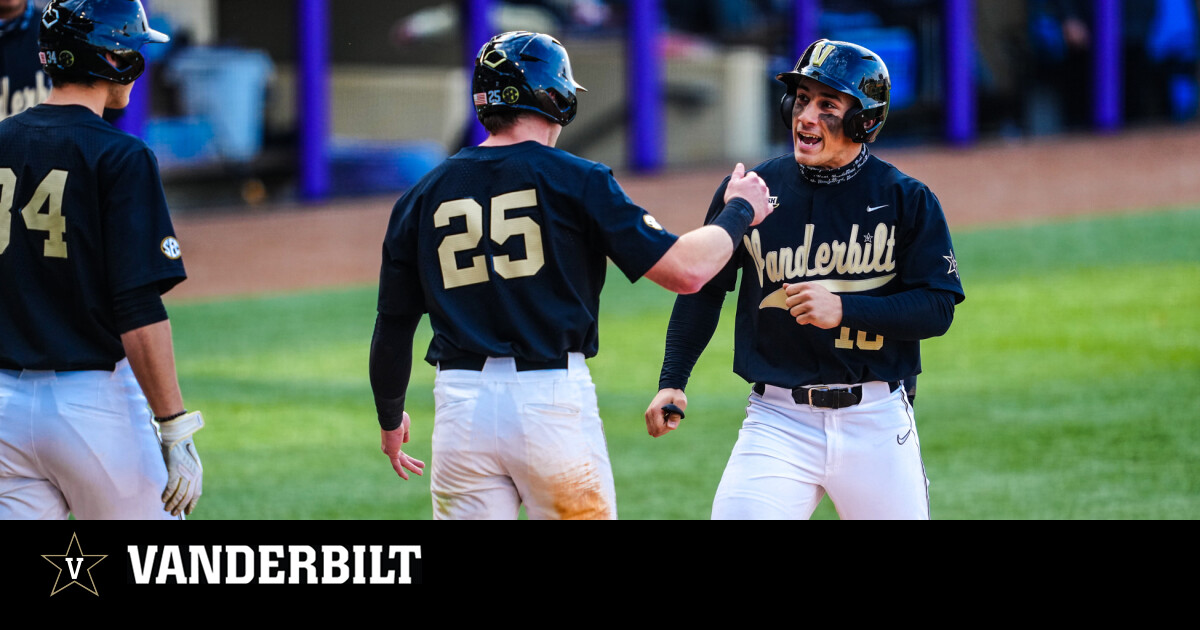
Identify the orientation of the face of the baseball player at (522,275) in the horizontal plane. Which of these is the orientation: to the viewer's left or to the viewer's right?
to the viewer's right

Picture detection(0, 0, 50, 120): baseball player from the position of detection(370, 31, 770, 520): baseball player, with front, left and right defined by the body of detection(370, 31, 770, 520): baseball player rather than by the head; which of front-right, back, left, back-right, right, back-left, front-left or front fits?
front-left

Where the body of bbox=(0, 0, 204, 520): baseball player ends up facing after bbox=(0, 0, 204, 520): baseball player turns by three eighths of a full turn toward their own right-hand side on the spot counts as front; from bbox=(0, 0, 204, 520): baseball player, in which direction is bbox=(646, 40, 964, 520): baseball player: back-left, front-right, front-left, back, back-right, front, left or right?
left

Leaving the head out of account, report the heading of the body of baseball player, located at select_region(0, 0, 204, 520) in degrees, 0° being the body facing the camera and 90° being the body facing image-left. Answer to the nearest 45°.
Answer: approximately 225°

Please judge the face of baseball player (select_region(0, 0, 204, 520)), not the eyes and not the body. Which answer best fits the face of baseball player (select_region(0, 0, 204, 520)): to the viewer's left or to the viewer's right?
to the viewer's right

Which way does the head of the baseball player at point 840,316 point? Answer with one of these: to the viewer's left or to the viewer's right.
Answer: to the viewer's left

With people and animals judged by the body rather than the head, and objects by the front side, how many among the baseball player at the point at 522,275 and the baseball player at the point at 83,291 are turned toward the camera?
0

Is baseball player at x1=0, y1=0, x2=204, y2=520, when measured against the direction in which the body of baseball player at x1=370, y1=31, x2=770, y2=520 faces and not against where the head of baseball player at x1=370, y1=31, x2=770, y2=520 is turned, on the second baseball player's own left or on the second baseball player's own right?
on the second baseball player's own left

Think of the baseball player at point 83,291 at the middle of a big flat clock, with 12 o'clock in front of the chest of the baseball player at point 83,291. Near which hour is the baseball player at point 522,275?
the baseball player at point 522,275 is roughly at 2 o'clock from the baseball player at point 83,291.

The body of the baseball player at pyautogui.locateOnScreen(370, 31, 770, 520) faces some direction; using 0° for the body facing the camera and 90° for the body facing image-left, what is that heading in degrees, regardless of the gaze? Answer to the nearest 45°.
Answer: approximately 180°

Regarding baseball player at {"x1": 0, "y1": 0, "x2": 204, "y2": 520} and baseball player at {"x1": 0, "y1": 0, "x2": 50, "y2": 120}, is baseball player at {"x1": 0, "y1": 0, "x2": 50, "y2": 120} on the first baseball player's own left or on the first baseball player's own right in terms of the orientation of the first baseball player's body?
on the first baseball player's own left
